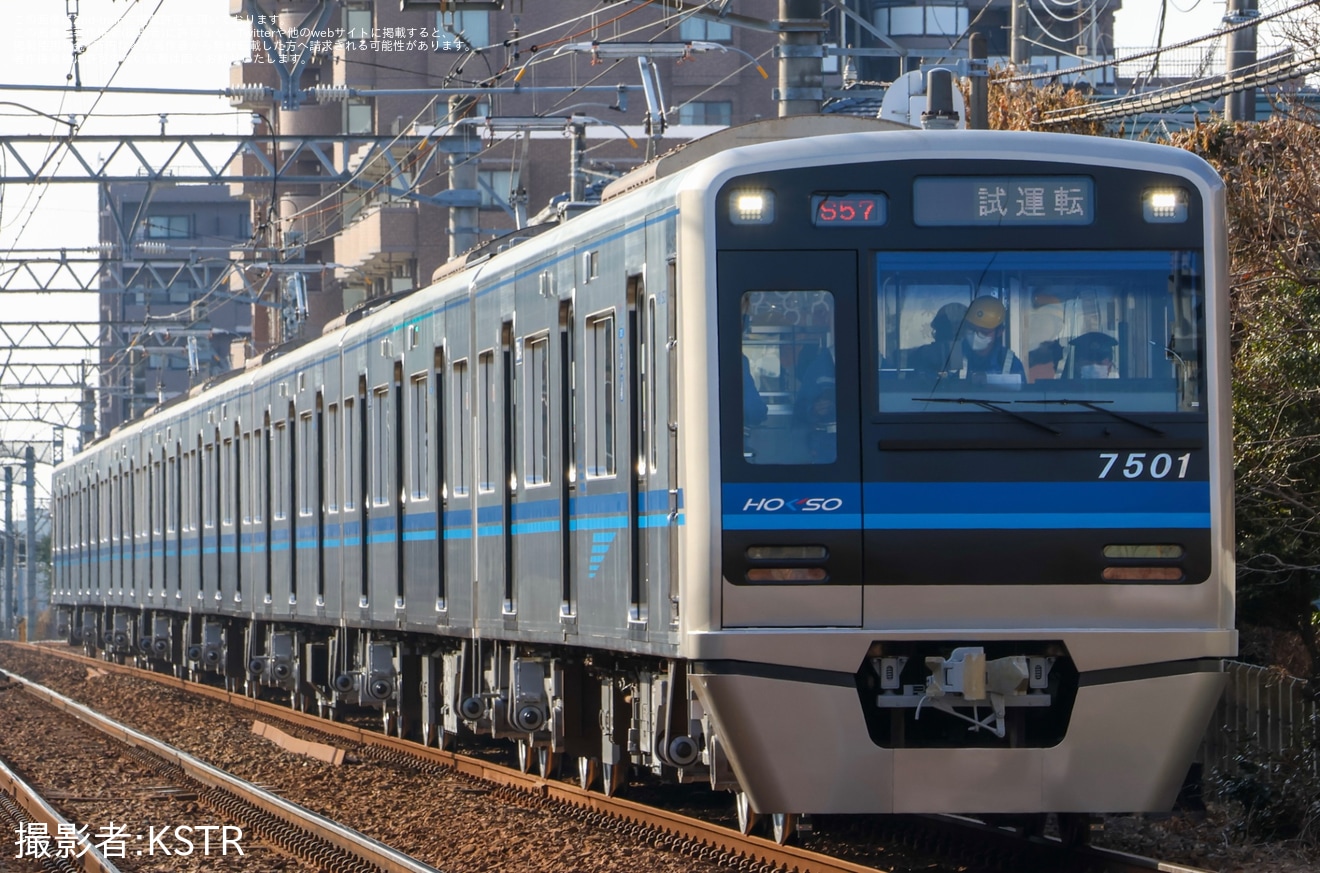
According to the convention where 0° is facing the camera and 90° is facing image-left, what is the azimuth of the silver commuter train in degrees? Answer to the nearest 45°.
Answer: approximately 0°

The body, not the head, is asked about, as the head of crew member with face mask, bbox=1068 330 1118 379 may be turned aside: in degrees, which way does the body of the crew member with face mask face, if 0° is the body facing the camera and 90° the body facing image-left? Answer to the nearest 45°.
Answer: approximately 0°

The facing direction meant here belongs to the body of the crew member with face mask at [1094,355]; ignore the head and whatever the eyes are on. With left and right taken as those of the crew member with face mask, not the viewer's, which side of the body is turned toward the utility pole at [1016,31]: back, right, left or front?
back

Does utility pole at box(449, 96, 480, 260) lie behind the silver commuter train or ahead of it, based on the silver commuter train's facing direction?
behind

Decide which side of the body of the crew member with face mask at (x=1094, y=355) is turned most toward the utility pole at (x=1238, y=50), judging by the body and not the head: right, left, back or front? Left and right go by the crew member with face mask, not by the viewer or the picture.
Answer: back

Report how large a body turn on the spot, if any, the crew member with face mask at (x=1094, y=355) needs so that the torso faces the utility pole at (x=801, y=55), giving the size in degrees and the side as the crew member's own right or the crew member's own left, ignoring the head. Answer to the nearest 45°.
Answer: approximately 180°

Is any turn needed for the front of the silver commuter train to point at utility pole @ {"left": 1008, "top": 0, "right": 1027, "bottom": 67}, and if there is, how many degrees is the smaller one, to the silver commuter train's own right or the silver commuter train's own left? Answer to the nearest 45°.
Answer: approximately 180°
